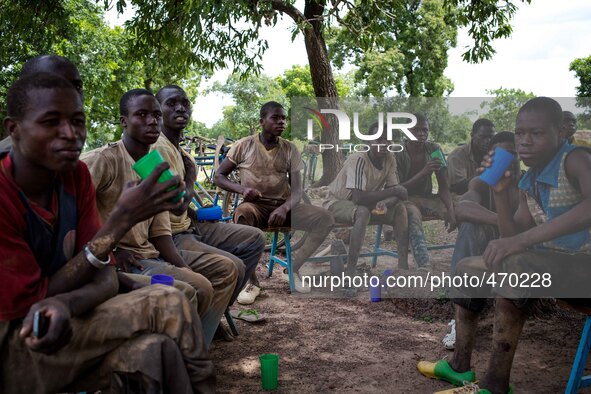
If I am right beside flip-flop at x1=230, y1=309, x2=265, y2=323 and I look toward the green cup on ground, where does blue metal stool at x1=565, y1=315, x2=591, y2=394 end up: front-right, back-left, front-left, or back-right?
front-left

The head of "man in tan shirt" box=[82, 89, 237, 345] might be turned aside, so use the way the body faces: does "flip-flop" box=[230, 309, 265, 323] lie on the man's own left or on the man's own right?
on the man's own left

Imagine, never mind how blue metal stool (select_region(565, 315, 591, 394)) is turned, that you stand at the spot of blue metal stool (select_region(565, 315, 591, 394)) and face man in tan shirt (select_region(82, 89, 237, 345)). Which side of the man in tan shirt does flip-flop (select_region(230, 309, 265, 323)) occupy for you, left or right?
right

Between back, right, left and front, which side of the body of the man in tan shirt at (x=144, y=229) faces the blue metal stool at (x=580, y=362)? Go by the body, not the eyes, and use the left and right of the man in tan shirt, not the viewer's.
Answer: front

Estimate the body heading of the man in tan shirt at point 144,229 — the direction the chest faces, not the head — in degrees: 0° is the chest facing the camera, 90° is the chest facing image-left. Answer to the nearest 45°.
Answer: approximately 315°
